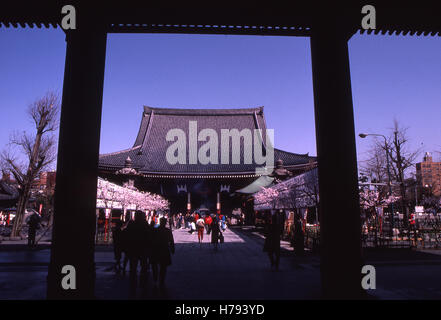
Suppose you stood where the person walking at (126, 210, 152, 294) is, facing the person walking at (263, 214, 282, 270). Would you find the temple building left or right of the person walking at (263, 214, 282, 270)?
left

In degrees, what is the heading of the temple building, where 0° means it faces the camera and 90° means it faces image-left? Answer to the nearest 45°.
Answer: approximately 0°

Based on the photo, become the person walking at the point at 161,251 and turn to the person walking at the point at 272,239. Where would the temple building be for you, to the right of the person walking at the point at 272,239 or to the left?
left

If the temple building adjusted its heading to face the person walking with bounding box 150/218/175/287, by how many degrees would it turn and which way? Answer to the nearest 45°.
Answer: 0° — it already faces them

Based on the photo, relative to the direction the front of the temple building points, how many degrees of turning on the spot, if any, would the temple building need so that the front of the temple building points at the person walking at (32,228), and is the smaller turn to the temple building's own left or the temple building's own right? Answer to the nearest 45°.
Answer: approximately 45° to the temple building's own right

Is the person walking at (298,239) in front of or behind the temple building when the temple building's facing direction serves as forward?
in front

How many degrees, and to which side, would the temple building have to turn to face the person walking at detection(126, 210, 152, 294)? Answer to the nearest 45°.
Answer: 0° — it already faces them
